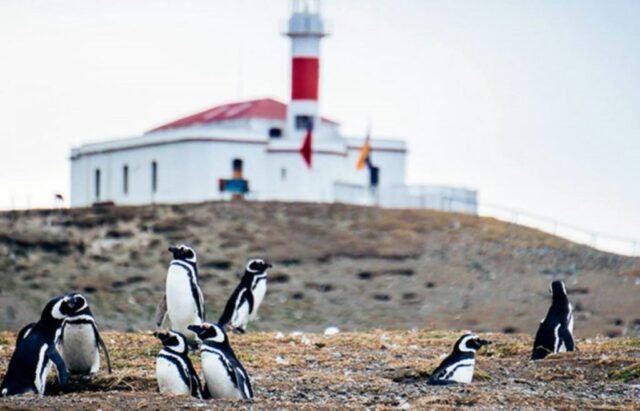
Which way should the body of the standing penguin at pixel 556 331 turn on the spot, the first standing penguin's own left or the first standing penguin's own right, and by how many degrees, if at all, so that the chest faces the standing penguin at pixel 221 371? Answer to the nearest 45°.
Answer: approximately 180°

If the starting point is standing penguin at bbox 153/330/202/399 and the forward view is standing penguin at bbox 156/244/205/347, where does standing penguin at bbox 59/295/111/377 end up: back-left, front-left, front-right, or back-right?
front-left

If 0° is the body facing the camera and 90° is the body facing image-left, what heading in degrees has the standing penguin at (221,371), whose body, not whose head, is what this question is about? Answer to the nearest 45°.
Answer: approximately 45°

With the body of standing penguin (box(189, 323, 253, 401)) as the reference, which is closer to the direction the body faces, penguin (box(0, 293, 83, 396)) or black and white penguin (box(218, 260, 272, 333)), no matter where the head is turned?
the penguin

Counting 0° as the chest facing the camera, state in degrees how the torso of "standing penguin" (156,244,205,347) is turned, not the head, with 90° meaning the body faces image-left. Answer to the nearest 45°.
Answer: approximately 45°

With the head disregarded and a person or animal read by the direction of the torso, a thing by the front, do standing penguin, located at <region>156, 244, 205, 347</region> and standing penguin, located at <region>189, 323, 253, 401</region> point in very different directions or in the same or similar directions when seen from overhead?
same or similar directions

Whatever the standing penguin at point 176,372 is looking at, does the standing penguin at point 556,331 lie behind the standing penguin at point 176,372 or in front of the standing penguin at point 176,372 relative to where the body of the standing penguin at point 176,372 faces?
behind

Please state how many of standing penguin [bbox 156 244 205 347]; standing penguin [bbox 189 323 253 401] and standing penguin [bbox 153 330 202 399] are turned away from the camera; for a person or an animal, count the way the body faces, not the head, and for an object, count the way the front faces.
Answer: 0

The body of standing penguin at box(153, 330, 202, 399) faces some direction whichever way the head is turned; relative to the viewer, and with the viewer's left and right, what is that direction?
facing the viewer and to the left of the viewer

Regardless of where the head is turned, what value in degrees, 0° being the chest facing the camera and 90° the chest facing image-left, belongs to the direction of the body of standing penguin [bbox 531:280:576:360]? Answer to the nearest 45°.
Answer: approximately 225°

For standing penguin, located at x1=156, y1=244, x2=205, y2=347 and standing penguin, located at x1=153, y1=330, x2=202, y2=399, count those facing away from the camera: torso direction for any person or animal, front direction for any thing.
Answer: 0

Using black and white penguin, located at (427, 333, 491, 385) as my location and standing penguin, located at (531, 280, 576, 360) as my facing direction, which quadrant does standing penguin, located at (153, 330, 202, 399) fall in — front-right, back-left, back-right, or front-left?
back-left

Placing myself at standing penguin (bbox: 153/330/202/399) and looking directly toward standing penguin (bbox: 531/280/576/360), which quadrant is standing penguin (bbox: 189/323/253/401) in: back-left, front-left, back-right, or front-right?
front-right

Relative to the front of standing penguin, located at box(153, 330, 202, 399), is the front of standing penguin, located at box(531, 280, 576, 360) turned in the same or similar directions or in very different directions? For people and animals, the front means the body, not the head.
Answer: very different directions

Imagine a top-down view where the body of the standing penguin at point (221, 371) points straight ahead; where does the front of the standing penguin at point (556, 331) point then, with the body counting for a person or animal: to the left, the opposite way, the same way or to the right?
the opposite way

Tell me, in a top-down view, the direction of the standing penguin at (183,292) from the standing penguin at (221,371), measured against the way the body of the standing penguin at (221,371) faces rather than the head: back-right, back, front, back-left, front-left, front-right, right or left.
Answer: back-right

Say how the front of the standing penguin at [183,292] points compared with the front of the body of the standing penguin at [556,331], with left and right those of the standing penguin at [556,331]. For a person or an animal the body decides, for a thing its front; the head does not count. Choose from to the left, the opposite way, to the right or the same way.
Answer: the opposite way

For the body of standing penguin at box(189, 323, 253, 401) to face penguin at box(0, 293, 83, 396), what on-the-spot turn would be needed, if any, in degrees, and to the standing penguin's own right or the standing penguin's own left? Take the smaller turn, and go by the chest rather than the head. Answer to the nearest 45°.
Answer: approximately 45° to the standing penguin's own right
